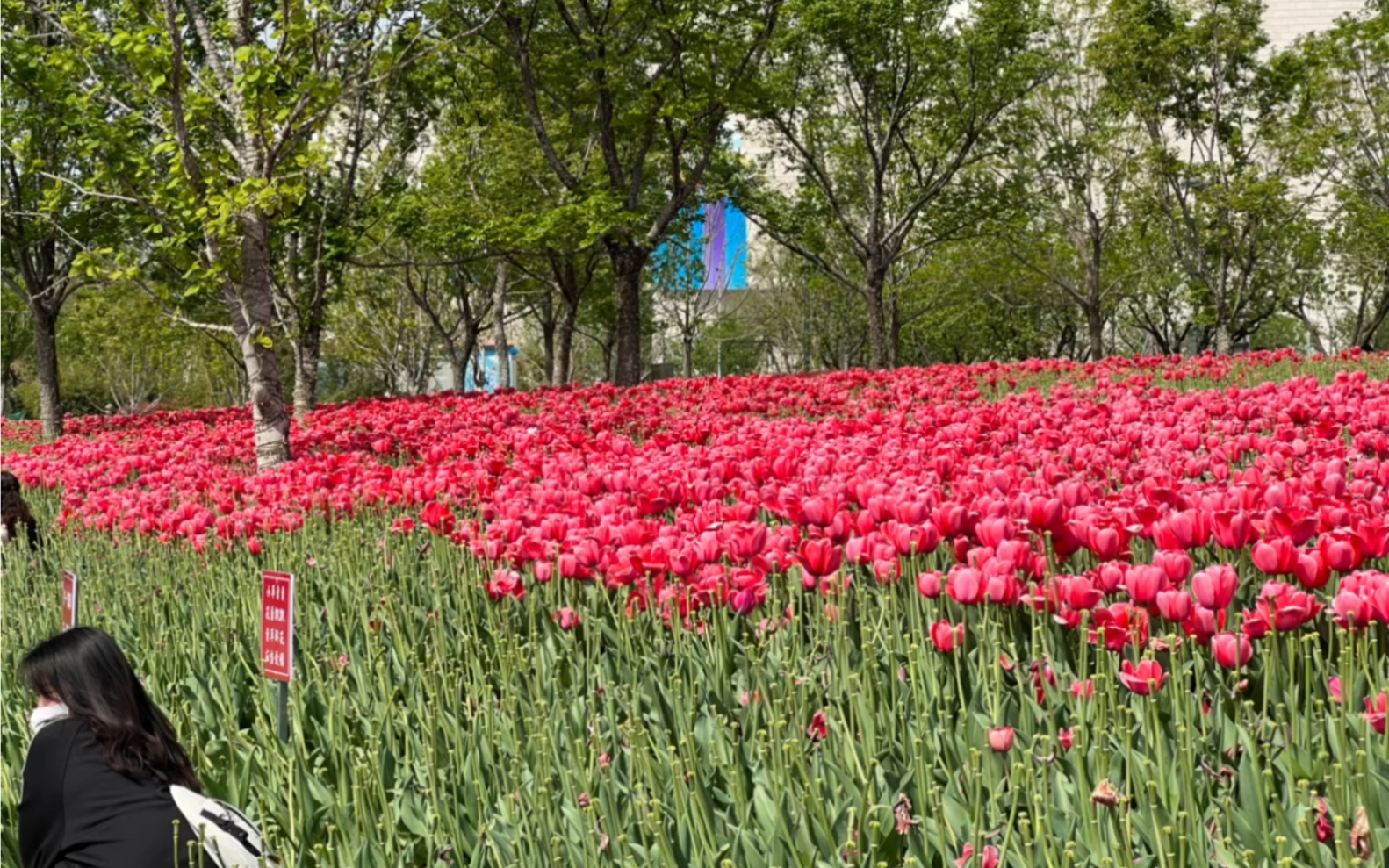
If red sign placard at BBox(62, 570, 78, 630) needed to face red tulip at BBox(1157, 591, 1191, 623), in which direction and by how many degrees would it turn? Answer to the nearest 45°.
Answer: approximately 90° to its left

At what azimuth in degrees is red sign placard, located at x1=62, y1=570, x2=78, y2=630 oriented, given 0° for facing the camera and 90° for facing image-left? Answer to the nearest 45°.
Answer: approximately 45°

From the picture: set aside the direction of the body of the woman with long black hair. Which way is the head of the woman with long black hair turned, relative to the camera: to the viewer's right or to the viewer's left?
to the viewer's left

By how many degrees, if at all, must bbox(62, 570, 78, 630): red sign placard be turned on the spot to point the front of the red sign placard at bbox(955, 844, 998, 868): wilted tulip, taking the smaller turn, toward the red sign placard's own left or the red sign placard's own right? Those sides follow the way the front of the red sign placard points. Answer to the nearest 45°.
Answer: approximately 90° to the red sign placard's own left

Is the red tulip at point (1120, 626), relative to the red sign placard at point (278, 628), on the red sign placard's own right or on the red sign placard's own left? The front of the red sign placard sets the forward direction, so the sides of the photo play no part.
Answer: on the red sign placard's own left

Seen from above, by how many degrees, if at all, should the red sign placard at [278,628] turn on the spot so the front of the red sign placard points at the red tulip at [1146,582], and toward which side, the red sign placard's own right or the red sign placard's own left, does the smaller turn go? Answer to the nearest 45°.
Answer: approximately 90° to the red sign placard's own left

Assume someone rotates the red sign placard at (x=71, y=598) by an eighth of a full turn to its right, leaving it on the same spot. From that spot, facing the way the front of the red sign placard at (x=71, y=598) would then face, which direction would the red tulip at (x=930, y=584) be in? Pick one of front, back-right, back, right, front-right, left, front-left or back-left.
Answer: back-left

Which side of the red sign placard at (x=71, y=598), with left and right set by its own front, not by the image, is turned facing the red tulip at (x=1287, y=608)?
left

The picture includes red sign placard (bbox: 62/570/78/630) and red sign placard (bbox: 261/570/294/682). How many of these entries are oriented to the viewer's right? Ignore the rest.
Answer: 0

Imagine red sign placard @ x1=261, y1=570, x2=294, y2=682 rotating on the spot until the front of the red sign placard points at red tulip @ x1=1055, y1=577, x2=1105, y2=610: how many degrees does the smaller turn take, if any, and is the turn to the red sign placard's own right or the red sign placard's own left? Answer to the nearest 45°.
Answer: approximately 90° to the red sign placard's own left

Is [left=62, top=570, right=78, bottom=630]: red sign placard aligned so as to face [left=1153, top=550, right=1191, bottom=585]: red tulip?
no

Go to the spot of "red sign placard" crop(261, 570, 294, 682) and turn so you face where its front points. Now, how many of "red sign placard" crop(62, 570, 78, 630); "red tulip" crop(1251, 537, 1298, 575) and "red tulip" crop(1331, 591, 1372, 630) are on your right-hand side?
1

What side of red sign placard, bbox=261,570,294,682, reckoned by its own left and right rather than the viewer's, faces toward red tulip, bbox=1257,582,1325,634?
left

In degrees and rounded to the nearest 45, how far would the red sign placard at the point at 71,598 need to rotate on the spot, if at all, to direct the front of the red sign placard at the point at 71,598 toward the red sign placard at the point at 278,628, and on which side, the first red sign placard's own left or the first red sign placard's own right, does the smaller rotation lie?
approximately 90° to the first red sign placard's own left

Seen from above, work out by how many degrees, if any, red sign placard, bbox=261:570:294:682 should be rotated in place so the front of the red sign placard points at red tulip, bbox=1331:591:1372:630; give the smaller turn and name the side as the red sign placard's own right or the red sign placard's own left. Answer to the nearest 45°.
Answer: approximately 90° to the red sign placard's own left

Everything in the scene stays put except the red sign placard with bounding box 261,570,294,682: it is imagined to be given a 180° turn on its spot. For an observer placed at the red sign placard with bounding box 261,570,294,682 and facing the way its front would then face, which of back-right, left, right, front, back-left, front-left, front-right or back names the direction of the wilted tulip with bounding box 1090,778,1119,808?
right

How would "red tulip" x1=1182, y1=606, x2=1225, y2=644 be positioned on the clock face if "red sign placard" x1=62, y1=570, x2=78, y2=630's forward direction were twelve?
The red tulip is roughly at 9 o'clock from the red sign placard.

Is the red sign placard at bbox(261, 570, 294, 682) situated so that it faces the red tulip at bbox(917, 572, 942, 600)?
no

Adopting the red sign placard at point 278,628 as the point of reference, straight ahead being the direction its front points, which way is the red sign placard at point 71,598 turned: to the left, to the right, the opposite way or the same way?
the same way
